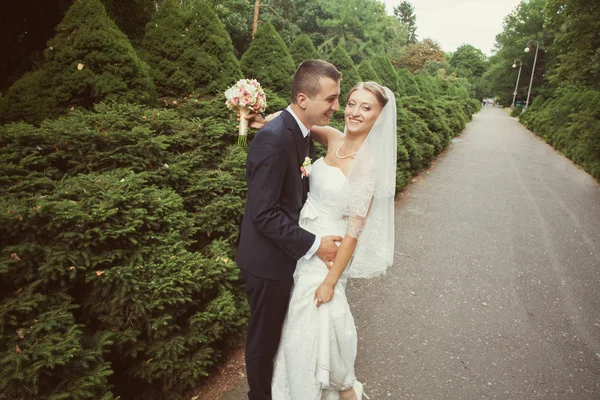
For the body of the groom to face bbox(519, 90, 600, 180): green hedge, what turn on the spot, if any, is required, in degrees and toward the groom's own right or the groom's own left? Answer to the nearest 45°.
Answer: approximately 45° to the groom's own left

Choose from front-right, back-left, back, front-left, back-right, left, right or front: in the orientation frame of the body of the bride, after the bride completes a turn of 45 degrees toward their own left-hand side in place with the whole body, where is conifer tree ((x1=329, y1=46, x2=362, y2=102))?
back

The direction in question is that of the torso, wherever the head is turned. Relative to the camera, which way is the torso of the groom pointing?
to the viewer's right

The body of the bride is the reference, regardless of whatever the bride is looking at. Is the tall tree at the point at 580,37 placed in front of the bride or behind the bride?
behind

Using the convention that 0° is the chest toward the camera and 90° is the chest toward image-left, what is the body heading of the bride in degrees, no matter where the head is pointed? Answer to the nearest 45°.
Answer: approximately 45°

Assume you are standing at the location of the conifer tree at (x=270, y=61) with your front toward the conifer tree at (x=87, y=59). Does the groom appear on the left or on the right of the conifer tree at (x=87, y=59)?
left

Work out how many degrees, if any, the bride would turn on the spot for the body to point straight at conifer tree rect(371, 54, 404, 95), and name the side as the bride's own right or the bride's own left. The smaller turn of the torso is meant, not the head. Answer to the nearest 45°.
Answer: approximately 135° to the bride's own right

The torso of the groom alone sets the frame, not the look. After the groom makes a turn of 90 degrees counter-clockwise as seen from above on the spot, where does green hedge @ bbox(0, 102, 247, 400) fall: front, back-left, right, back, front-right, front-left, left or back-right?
left

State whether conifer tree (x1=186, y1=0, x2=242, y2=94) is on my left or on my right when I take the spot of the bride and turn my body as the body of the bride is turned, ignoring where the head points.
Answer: on my right

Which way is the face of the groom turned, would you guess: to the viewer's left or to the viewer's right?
to the viewer's right

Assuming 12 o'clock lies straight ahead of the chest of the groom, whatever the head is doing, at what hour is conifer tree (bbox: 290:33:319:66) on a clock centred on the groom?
The conifer tree is roughly at 9 o'clock from the groom.

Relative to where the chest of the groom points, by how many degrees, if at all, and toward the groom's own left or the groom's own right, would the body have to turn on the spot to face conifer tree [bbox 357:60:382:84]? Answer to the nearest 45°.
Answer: approximately 90° to the groom's own left
